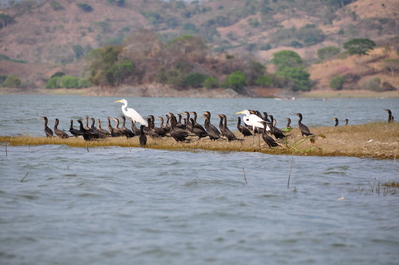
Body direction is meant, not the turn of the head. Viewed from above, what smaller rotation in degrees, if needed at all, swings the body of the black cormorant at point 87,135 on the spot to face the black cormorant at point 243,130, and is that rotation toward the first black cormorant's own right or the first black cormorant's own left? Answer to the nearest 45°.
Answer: approximately 180°

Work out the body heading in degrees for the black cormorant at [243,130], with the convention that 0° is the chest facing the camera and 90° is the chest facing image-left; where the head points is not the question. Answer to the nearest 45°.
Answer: approximately 90°

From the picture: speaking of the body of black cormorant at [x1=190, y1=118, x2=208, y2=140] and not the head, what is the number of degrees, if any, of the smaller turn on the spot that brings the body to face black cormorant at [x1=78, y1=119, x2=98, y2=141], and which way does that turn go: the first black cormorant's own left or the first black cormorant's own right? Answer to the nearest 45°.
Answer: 0° — it already faces it

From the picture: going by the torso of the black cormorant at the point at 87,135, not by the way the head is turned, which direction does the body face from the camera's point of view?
to the viewer's left

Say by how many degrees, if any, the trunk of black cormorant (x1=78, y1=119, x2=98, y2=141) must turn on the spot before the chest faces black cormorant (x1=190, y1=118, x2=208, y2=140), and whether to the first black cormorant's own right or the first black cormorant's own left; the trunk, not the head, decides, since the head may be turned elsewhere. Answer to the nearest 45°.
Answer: approximately 180°

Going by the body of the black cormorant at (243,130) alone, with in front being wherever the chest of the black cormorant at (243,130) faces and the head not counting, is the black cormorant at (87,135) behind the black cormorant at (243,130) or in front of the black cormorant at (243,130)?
in front
